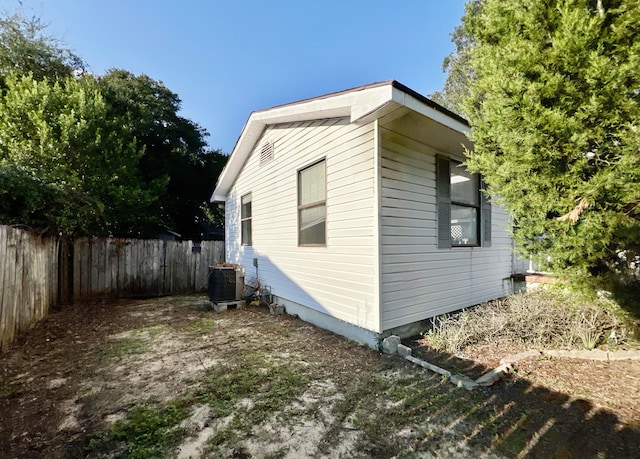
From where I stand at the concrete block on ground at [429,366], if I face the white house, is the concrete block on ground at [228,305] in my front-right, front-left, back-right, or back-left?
front-left
